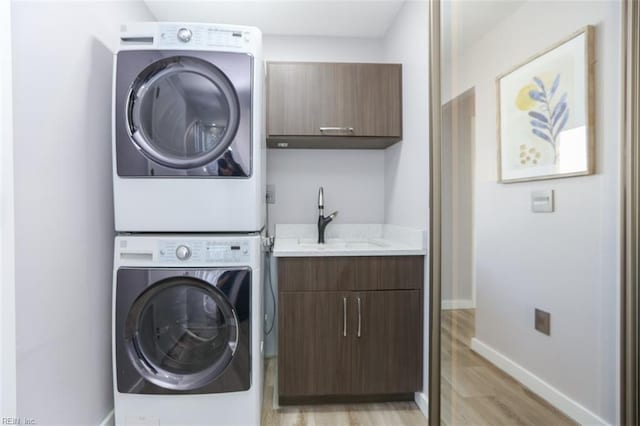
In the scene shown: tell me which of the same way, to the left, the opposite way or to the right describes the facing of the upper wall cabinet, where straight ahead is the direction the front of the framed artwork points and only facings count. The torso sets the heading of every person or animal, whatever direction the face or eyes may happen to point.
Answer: to the left

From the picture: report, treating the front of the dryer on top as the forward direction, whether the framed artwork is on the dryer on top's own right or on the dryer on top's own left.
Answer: on the dryer on top's own left

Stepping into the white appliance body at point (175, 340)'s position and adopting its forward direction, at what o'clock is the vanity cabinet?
The vanity cabinet is roughly at 9 o'clock from the white appliance body.

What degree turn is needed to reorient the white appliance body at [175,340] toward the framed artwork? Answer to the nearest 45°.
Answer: approximately 45° to its left

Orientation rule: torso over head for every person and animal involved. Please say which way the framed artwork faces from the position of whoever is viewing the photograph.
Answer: facing the viewer and to the left of the viewer

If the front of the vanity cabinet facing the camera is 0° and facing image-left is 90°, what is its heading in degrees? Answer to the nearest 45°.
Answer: approximately 0°

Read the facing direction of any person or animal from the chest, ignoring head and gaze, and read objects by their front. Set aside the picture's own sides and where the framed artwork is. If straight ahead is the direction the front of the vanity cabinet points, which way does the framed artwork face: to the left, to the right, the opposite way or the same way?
to the right

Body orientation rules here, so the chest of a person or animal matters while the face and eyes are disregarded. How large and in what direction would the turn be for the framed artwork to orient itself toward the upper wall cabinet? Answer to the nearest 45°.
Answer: approximately 45° to its right
